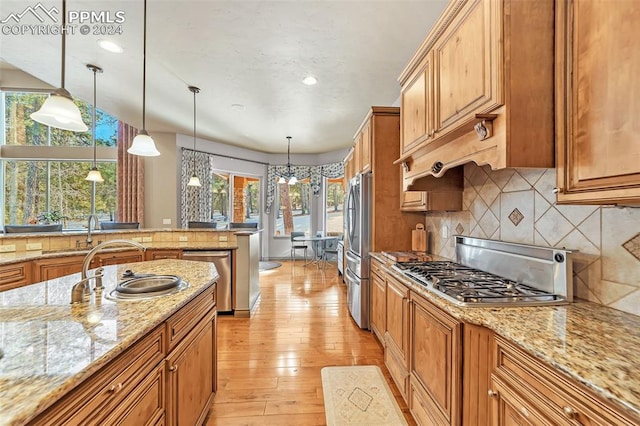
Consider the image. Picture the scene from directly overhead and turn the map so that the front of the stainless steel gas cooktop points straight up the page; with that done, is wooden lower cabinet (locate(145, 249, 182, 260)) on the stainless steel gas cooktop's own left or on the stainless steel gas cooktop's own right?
on the stainless steel gas cooktop's own right

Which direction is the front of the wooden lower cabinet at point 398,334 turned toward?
to the viewer's left

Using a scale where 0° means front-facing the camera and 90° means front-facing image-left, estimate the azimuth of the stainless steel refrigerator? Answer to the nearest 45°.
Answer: approximately 90°

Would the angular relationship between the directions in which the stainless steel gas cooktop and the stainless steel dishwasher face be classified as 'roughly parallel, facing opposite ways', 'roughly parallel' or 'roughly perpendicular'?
roughly perpendicular

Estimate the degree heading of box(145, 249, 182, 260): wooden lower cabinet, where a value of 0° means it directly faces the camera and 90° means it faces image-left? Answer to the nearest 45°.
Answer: approximately 0°

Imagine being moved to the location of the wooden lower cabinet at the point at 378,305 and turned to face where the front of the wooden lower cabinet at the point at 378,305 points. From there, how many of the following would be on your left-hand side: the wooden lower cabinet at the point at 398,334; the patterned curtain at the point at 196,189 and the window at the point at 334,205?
1
